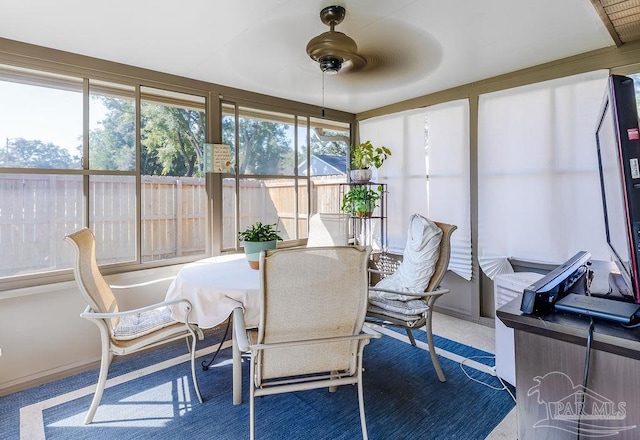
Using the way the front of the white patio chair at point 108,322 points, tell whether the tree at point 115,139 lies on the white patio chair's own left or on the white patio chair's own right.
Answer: on the white patio chair's own left

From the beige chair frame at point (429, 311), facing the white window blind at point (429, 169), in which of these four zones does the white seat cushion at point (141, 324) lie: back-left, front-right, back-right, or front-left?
back-left

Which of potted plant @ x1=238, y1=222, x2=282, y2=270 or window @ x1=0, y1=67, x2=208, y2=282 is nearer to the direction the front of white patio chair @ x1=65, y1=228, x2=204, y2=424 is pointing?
the potted plant

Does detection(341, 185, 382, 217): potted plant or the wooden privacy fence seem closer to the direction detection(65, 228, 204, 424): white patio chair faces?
the potted plant

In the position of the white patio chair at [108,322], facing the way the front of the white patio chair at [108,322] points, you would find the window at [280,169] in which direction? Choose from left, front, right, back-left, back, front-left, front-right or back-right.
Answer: front-left

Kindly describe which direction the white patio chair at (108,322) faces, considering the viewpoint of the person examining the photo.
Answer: facing to the right of the viewer

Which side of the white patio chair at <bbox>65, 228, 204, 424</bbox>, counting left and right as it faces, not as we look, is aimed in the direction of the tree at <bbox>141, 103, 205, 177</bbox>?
left
